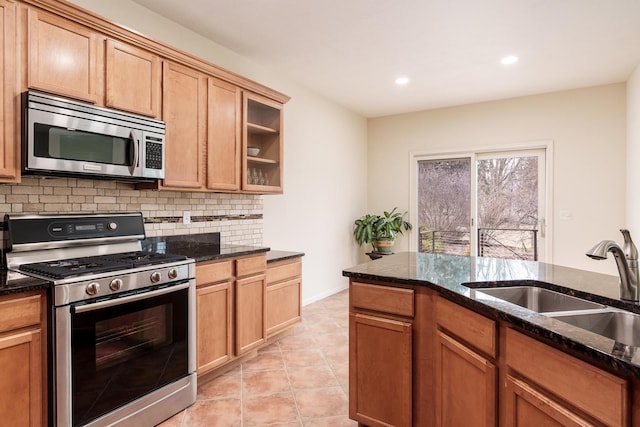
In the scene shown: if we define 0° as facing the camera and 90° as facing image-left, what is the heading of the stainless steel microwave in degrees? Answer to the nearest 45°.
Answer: approximately 315°

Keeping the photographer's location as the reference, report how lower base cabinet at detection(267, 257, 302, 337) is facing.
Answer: facing the viewer and to the right of the viewer

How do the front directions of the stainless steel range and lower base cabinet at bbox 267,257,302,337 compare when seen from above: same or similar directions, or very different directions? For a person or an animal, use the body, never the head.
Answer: same or similar directions

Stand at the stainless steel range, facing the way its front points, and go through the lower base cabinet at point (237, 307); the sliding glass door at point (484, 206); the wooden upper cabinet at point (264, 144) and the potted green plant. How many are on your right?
0

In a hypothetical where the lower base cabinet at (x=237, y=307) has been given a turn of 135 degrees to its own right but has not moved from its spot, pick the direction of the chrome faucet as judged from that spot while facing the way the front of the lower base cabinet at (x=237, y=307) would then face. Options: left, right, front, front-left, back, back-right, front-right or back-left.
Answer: back-left

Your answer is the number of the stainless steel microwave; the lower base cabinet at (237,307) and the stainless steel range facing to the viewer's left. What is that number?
0

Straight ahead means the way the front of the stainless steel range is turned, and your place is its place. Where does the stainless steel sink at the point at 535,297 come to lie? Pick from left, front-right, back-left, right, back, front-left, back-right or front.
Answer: front

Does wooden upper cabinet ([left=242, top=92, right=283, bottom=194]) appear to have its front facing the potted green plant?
no

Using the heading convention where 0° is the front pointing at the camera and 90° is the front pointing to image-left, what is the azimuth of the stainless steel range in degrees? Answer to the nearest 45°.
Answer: approximately 315°

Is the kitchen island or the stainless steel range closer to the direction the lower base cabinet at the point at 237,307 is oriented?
the kitchen island

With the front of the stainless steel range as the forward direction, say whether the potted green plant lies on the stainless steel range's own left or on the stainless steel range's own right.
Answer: on the stainless steel range's own left

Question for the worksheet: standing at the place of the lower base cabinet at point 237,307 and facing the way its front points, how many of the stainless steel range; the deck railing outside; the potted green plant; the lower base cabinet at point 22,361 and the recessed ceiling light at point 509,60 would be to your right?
2

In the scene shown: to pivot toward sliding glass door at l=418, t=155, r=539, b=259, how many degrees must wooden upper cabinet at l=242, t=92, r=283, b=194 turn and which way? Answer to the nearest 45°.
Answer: approximately 45° to its left

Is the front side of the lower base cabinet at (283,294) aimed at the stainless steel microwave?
no

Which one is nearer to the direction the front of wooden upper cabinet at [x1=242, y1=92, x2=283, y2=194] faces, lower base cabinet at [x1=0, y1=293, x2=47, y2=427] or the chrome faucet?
the chrome faucet

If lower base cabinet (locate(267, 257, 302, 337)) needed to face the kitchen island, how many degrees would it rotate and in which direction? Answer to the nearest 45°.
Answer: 0° — it already faces it
